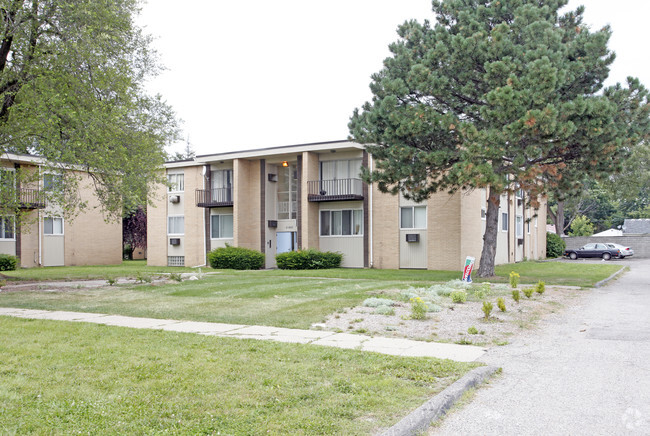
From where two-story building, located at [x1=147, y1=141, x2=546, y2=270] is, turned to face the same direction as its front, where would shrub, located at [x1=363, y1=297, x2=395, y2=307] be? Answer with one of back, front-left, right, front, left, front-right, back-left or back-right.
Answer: front-left

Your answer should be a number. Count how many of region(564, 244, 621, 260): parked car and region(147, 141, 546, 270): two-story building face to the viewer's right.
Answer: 0

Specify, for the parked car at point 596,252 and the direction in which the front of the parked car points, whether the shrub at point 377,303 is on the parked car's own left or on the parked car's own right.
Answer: on the parked car's own left

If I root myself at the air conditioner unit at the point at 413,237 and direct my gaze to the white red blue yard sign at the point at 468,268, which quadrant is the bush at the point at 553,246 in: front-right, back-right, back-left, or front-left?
back-left

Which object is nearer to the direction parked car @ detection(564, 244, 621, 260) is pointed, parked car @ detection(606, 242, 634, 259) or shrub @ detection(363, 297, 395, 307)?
the shrub

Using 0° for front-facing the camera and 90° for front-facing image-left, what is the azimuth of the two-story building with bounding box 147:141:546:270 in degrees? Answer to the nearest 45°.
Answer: approximately 45°

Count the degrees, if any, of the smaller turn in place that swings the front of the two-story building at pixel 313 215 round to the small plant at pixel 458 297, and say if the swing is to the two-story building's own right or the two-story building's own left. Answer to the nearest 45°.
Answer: approximately 45° to the two-story building's own left

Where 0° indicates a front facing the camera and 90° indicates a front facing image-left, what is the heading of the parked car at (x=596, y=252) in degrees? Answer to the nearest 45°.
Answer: approximately 90°

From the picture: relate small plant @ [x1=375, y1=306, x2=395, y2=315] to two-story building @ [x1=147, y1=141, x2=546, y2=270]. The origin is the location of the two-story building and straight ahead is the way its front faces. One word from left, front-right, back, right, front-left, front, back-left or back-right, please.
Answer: front-left

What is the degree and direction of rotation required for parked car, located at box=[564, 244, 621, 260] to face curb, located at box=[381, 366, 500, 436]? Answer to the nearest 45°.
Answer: approximately 90° to its left
